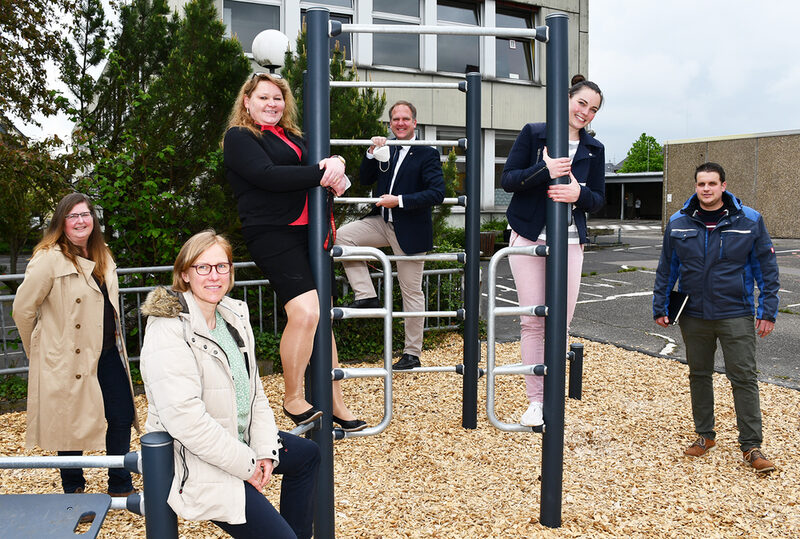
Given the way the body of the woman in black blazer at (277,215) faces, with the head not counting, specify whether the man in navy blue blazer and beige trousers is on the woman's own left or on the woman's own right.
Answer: on the woman's own left

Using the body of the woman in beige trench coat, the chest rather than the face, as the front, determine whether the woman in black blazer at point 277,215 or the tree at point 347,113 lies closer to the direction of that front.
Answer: the woman in black blazer

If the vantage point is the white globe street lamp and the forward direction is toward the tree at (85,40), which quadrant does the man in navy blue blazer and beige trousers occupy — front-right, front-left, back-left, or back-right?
back-left

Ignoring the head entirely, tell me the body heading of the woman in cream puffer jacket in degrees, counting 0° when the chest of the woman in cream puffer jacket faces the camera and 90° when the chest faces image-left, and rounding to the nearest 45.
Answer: approximately 315°

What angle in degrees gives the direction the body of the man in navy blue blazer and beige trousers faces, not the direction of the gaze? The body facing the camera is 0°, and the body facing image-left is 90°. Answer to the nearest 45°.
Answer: approximately 45°

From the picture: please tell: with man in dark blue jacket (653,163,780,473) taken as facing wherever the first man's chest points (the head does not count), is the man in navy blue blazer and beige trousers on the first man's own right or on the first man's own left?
on the first man's own right

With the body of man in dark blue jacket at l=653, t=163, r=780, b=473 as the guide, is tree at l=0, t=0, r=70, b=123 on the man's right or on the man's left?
on the man's right

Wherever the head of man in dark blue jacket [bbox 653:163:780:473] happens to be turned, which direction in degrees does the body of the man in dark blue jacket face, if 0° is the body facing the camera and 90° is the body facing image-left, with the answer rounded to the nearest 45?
approximately 0°

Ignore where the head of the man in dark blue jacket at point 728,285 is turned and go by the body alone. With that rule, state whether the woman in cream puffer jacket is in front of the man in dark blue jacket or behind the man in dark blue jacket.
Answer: in front
